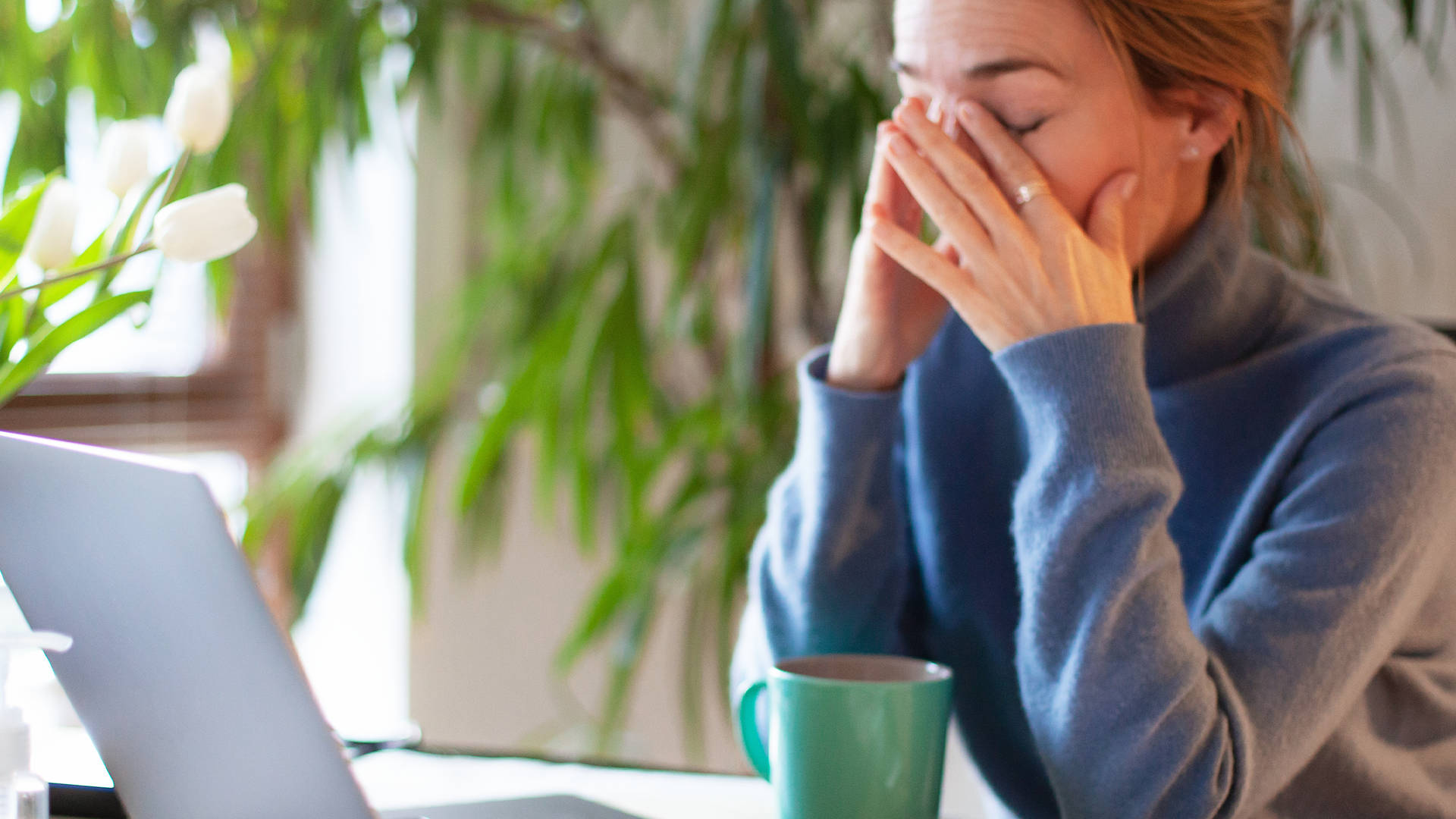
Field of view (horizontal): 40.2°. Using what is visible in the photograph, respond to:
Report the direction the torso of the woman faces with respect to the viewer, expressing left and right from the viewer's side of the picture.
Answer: facing the viewer and to the left of the viewer

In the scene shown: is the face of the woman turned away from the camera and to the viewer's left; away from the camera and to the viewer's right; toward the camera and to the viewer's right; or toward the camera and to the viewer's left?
toward the camera and to the viewer's left

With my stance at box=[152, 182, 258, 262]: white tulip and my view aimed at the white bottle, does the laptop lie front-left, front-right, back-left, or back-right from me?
front-left

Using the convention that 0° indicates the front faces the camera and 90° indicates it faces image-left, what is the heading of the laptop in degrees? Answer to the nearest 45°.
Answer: approximately 225°
